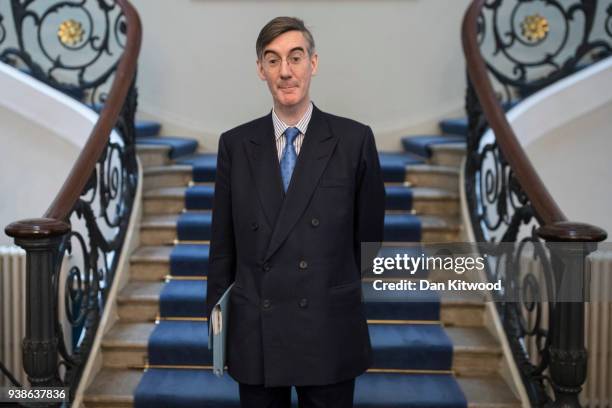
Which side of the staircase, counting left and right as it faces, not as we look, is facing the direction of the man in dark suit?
front

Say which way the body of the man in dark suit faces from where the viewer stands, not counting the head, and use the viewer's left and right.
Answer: facing the viewer

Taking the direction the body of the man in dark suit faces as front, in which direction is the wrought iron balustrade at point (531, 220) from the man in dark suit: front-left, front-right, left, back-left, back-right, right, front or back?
back-left

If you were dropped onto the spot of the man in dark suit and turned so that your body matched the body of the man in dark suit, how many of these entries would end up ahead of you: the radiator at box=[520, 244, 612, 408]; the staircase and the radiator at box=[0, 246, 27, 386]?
0

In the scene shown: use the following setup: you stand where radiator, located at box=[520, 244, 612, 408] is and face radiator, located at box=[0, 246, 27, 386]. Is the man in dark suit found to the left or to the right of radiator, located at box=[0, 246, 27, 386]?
left

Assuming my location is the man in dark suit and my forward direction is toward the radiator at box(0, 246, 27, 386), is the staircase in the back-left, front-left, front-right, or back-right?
front-right

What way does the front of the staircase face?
toward the camera

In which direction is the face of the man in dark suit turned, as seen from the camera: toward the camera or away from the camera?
toward the camera
